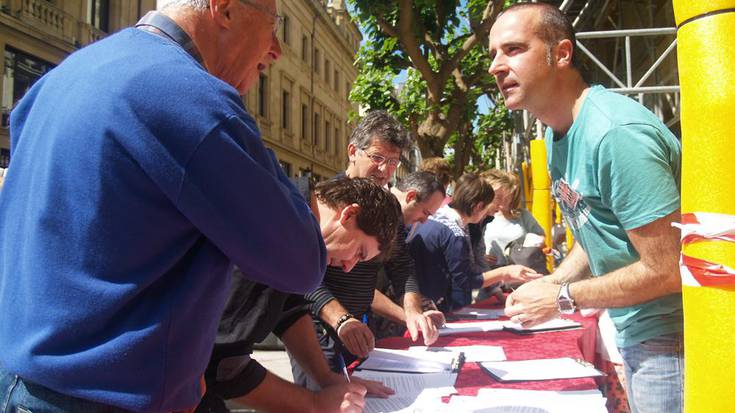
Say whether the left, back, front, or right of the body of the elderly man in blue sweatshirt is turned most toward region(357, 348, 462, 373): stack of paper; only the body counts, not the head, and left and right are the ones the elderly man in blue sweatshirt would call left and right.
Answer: front

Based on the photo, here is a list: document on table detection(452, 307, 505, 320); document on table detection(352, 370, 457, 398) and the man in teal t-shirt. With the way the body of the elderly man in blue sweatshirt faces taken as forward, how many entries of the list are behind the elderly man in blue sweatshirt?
0

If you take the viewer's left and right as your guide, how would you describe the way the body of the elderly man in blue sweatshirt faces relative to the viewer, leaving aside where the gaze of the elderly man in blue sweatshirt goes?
facing away from the viewer and to the right of the viewer

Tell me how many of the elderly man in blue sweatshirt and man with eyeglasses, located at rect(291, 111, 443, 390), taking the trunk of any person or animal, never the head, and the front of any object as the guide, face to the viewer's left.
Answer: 0

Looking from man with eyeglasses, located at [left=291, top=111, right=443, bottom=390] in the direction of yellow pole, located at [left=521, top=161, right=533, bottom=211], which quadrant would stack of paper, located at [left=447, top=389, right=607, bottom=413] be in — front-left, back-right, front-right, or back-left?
back-right

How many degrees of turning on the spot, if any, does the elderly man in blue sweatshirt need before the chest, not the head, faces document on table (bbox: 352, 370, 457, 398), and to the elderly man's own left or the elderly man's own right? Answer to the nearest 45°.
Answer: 0° — they already face it

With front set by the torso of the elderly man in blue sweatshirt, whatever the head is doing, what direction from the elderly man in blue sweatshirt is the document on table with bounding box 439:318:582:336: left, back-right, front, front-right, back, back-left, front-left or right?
front

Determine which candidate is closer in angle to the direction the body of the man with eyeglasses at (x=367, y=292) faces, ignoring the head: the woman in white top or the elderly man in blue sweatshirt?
the elderly man in blue sweatshirt

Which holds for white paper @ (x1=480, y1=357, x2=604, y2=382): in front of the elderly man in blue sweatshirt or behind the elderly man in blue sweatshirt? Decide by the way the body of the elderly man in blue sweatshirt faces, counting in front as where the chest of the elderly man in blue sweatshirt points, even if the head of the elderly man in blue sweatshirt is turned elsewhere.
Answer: in front

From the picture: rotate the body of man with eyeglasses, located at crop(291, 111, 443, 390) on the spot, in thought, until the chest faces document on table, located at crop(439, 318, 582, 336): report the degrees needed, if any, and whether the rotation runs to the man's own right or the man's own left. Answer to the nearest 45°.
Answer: approximately 90° to the man's own left

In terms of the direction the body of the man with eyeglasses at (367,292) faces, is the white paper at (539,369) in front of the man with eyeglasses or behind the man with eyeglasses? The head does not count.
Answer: in front

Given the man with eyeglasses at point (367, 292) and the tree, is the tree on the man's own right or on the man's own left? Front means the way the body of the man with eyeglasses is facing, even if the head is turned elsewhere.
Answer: on the man's own left

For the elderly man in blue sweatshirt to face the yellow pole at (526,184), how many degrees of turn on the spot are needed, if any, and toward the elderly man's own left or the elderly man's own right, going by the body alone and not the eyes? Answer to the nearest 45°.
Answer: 0° — they already face it

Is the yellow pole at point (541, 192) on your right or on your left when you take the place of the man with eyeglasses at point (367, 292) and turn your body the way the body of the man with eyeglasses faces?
on your left

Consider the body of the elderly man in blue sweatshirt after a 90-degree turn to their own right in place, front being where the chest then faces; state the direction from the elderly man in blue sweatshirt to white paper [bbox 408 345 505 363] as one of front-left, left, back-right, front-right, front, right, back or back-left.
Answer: left

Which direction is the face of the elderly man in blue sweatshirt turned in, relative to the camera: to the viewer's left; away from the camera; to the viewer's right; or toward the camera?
to the viewer's right
